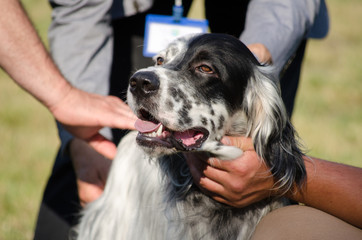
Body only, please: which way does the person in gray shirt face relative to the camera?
toward the camera

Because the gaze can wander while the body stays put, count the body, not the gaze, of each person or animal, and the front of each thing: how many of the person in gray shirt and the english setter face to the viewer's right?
0

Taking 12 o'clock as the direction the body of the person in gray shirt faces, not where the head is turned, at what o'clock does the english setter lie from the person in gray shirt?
The english setter is roughly at 11 o'clock from the person in gray shirt.

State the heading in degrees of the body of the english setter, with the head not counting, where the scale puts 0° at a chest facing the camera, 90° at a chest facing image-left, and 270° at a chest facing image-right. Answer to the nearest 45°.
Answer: approximately 45°
